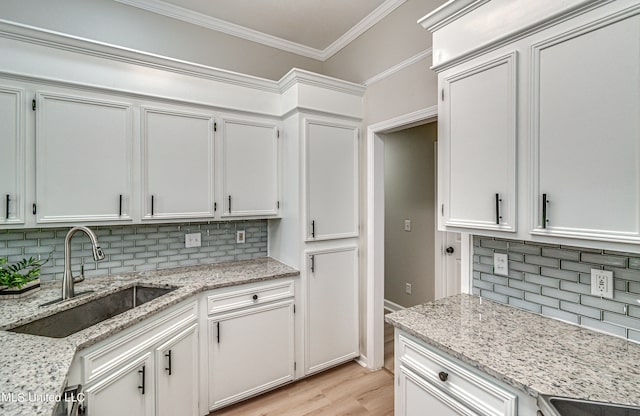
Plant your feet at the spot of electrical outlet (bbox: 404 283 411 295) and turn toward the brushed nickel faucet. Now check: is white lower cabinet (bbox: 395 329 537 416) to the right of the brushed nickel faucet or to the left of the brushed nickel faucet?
left

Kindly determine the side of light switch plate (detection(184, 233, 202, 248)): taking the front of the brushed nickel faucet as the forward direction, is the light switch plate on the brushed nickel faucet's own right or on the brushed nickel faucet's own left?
on the brushed nickel faucet's own left

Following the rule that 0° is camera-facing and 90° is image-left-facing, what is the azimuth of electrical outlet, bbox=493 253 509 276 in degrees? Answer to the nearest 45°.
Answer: approximately 45°

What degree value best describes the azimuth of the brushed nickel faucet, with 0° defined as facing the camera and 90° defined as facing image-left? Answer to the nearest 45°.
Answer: approximately 315°

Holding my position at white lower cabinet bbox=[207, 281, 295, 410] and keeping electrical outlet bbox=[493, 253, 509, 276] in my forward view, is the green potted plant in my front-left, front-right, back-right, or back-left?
back-right

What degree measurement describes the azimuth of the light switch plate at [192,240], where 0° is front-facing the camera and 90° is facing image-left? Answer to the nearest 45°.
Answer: approximately 0°

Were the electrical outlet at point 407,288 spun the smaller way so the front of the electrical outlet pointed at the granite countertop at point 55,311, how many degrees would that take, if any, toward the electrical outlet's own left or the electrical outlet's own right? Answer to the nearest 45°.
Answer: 0° — it already faces it

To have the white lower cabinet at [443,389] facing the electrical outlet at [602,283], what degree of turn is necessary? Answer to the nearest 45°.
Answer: approximately 180°
